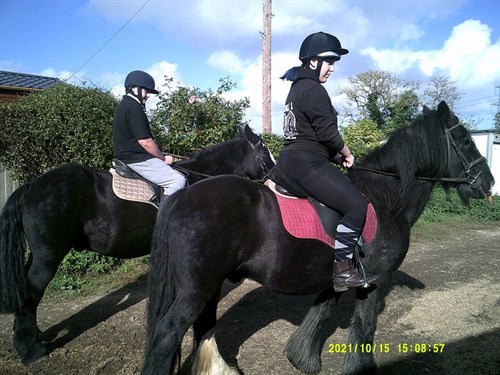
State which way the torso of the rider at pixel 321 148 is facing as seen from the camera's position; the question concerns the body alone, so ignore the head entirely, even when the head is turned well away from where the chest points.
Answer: to the viewer's right

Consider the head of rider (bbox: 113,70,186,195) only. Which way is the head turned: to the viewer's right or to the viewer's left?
to the viewer's right

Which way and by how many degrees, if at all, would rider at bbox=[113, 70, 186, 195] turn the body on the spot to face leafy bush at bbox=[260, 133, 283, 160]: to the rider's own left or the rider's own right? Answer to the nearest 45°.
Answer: approximately 45° to the rider's own left

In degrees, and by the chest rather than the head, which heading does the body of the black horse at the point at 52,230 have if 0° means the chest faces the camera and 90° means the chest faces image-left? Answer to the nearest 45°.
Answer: approximately 270°

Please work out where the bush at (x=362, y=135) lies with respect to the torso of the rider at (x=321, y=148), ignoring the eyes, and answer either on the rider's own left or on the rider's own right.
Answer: on the rider's own left

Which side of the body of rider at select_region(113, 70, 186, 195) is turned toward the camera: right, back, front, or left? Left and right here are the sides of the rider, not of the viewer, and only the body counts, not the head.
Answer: right

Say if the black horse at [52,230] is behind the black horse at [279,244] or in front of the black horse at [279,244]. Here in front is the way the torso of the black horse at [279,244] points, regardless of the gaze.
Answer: behind

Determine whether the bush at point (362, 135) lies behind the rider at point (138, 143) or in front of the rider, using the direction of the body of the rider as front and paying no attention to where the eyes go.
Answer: in front

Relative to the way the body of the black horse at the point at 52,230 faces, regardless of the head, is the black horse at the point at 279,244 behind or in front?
in front

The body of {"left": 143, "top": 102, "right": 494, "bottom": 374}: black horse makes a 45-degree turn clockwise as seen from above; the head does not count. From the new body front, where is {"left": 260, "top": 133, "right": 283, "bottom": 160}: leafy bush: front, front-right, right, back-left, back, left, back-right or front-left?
back-left

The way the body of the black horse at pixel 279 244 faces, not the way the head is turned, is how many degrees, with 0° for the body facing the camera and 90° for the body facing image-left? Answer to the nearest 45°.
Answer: approximately 270°

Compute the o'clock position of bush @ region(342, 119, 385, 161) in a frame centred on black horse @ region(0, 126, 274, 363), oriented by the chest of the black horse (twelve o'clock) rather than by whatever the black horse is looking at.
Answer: The bush is roughly at 11 o'clock from the black horse.

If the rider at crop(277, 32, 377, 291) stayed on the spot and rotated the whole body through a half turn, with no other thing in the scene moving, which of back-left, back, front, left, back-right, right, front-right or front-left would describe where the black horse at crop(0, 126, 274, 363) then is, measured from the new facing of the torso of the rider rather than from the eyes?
front

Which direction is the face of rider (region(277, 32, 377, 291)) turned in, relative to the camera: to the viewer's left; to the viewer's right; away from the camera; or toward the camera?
to the viewer's right

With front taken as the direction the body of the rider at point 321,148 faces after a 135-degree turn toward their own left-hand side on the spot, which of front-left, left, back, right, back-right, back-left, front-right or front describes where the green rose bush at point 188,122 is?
front
